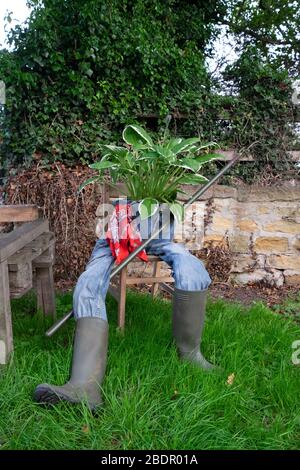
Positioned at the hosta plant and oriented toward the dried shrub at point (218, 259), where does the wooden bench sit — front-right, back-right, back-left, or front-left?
back-left

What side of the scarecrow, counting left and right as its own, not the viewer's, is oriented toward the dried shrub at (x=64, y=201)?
back

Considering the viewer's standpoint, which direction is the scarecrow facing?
facing the viewer

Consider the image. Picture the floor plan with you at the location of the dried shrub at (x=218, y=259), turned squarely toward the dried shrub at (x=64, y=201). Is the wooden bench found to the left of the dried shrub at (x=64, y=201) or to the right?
left

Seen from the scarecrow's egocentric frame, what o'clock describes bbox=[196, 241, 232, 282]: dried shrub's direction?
The dried shrub is roughly at 7 o'clock from the scarecrow.
